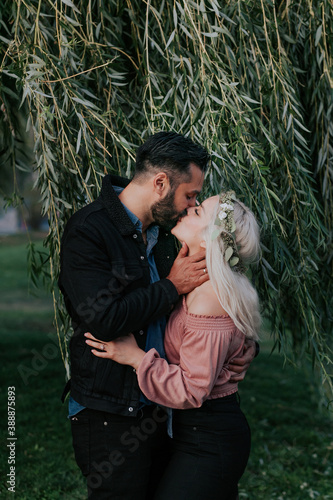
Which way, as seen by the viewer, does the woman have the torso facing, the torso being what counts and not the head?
to the viewer's left

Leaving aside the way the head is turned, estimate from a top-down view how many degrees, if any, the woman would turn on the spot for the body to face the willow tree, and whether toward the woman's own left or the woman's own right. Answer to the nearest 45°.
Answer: approximately 90° to the woman's own right

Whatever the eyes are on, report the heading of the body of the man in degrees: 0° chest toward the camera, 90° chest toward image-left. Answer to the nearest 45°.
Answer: approximately 315°

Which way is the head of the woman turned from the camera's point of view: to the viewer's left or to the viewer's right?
to the viewer's left

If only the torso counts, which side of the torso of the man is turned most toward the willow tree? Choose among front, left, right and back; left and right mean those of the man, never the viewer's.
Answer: left

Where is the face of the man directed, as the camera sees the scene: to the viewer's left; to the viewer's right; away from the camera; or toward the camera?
to the viewer's right
